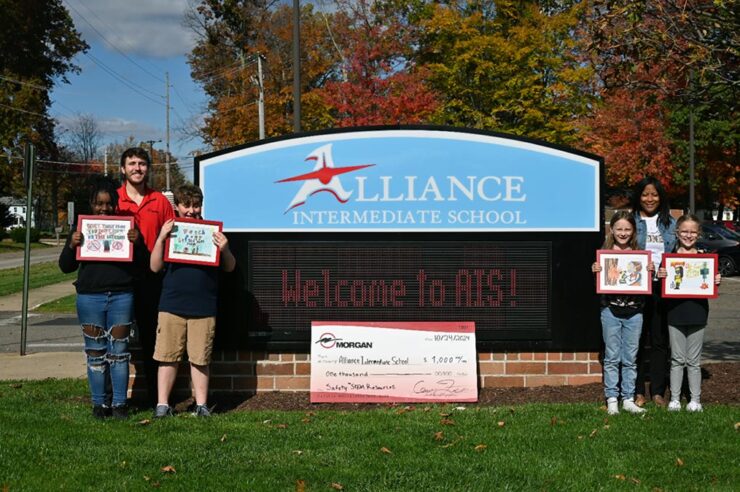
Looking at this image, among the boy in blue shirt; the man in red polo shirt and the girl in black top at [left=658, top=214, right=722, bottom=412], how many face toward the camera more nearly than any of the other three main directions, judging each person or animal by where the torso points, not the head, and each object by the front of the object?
3

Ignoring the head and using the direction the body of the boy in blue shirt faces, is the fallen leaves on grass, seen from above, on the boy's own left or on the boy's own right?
on the boy's own left

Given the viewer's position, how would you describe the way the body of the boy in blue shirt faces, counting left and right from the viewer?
facing the viewer

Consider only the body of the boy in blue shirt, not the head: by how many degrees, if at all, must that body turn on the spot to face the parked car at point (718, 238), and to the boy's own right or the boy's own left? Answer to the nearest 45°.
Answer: approximately 135° to the boy's own left

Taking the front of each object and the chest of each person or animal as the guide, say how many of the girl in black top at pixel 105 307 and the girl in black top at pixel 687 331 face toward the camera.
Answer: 2

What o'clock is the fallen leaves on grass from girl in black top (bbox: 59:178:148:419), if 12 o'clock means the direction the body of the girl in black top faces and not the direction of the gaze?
The fallen leaves on grass is roughly at 10 o'clock from the girl in black top.

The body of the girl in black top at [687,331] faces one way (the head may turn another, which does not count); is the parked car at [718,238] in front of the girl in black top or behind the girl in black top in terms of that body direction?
behind

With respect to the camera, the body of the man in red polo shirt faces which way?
toward the camera

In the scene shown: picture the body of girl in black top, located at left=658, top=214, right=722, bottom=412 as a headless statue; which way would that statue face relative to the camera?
toward the camera

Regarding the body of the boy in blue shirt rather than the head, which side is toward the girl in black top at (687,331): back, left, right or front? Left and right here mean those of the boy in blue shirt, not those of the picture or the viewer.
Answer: left

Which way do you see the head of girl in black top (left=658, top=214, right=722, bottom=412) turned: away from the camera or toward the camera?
toward the camera
